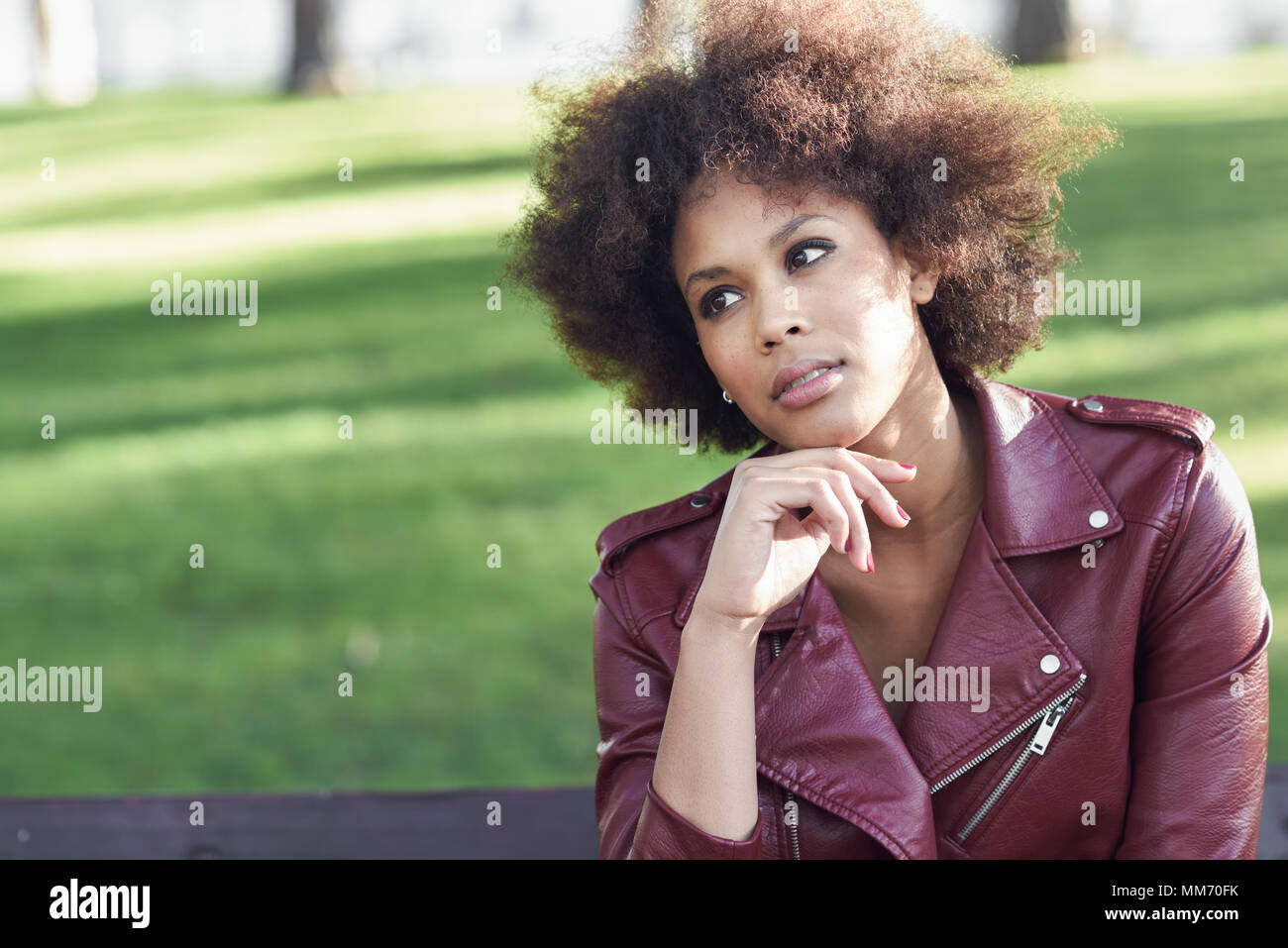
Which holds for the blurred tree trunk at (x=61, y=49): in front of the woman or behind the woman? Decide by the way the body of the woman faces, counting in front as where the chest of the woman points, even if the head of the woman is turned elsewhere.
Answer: behind

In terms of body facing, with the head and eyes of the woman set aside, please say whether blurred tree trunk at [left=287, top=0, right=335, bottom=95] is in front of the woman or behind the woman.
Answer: behind

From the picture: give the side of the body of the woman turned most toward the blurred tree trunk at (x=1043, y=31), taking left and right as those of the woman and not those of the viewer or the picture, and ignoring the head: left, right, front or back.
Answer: back

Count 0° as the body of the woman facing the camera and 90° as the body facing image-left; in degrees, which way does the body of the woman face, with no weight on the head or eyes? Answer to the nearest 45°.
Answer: approximately 0°

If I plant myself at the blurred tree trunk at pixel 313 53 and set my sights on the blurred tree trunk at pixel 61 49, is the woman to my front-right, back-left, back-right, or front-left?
back-left
